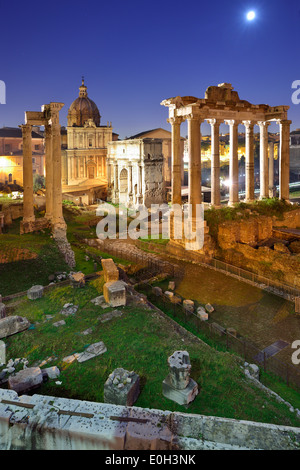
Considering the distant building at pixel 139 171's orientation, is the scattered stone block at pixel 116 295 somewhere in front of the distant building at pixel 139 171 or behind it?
in front

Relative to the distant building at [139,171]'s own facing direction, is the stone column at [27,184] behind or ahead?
ahead

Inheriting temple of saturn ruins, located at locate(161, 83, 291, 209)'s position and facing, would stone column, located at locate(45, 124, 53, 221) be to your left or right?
on your left

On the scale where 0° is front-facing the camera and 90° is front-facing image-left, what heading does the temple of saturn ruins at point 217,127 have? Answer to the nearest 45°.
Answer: approximately 135°

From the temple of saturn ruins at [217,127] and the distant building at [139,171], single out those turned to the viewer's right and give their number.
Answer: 0

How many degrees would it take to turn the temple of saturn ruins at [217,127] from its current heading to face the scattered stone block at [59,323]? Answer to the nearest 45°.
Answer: approximately 135° to its left

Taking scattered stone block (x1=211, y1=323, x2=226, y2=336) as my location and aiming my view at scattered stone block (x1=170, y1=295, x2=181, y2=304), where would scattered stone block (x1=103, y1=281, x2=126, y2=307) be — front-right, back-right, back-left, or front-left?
front-left

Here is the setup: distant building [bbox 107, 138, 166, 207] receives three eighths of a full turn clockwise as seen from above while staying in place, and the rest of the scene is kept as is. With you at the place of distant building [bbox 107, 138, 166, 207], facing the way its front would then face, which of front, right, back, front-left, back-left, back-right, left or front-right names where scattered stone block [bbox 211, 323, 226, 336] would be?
back

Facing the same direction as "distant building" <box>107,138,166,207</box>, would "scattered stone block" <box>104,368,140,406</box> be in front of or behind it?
in front
